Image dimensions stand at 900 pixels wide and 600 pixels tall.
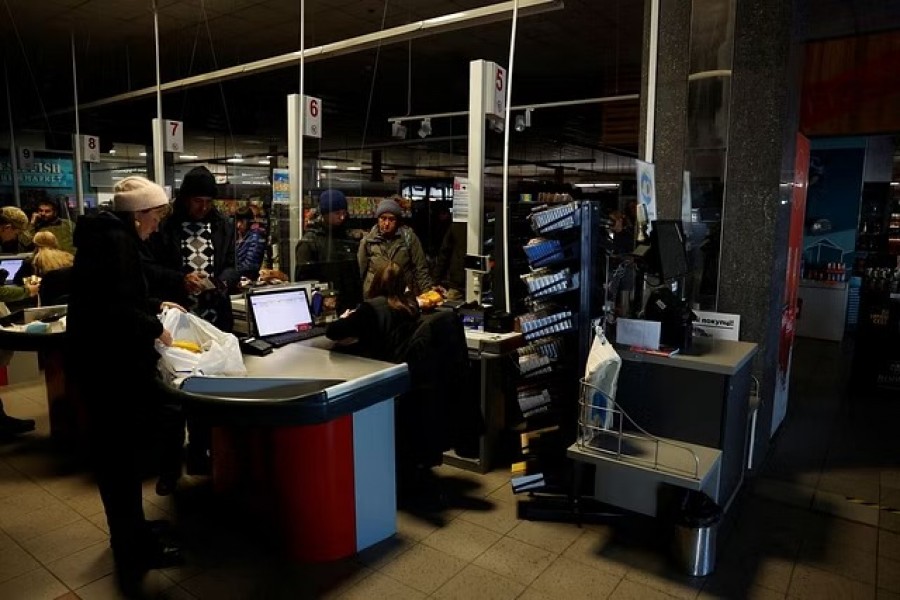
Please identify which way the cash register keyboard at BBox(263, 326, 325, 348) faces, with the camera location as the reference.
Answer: facing the viewer and to the right of the viewer

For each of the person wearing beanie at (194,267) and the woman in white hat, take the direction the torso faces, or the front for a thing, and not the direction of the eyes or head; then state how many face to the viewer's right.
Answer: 1

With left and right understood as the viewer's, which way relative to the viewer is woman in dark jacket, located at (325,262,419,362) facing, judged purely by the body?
facing away from the viewer and to the left of the viewer

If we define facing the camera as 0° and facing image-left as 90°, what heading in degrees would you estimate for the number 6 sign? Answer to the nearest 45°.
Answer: approximately 315°

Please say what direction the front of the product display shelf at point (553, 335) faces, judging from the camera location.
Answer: facing the viewer and to the left of the viewer

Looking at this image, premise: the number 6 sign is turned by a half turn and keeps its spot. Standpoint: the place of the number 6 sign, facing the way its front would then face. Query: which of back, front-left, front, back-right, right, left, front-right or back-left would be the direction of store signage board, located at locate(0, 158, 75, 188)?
front

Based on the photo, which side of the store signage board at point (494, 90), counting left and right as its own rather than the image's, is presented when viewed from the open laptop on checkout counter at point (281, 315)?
right

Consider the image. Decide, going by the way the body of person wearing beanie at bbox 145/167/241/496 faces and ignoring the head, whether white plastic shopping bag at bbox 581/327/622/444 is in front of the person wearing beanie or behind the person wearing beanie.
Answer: in front

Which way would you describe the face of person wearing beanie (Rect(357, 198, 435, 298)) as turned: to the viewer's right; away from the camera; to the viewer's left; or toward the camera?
toward the camera

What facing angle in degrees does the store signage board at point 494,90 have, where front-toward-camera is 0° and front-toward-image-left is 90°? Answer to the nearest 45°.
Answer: approximately 315°

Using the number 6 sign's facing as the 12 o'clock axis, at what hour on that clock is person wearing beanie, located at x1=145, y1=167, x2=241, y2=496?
The person wearing beanie is roughly at 2 o'clock from the number 6 sign.

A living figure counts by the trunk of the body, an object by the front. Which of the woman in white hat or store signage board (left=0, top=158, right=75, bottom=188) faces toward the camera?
the store signage board

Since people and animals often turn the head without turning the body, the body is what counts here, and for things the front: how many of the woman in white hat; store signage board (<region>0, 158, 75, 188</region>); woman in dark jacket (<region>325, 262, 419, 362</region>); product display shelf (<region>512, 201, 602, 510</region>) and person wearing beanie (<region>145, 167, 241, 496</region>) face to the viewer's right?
1

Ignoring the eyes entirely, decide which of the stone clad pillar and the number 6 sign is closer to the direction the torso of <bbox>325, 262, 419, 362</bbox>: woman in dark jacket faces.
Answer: the number 6 sign

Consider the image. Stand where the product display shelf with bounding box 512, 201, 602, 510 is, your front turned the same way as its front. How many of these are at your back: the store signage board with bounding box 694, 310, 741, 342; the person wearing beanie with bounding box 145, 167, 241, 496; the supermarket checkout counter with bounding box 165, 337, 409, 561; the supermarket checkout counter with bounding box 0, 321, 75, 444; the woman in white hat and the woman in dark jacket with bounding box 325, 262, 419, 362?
1

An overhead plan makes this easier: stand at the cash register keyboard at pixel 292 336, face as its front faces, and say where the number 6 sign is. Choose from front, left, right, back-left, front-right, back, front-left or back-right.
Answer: back-left

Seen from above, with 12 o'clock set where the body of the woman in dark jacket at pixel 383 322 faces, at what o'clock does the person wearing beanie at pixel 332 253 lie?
The person wearing beanie is roughly at 1 o'clock from the woman in dark jacket.

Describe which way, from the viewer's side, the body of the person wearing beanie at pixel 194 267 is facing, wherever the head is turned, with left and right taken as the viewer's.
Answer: facing the viewer

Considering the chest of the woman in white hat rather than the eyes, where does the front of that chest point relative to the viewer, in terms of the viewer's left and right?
facing to the right of the viewer
